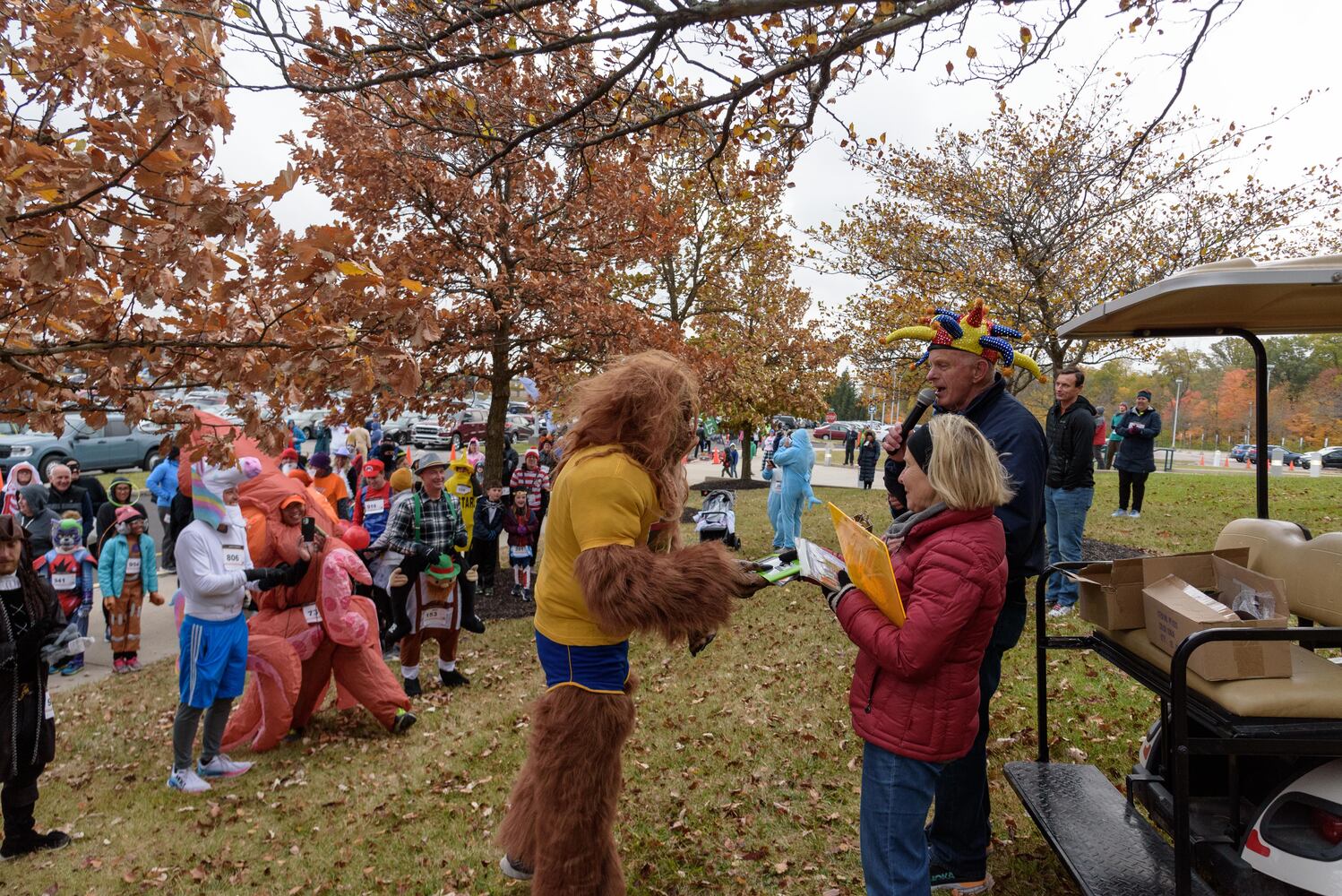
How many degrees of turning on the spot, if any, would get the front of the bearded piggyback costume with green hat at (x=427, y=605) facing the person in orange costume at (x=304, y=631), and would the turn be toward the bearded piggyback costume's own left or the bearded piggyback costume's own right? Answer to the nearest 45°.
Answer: approximately 45° to the bearded piggyback costume's own right

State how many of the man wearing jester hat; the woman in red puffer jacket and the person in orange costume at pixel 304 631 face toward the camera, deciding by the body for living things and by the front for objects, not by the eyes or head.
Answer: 1

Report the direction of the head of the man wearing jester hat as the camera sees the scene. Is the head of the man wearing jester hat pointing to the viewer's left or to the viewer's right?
to the viewer's left

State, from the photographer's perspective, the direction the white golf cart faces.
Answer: facing away from the viewer and to the right of the viewer

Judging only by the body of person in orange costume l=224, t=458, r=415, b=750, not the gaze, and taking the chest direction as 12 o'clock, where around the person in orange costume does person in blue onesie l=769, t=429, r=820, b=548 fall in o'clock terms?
The person in blue onesie is roughly at 8 o'clock from the person in orange costume.

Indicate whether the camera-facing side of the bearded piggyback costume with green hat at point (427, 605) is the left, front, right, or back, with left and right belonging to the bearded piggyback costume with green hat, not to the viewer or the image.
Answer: front

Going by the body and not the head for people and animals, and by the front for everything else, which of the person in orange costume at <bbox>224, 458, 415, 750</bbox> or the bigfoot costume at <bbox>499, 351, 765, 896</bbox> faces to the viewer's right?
the bigfoot costume

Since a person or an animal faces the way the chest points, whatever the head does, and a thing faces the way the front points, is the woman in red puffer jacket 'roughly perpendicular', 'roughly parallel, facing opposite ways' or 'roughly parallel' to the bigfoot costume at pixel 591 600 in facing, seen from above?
roughly parallel, facing opposite ways

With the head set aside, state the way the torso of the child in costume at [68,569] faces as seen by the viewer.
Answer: toward the camera

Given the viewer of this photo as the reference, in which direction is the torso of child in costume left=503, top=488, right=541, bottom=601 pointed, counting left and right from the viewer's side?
facing the viewer

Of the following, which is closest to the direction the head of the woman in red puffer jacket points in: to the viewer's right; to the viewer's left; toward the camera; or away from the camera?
to the viewer's left

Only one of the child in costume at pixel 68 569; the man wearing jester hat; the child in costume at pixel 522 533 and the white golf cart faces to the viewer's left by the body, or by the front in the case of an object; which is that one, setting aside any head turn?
the man wearing jester hat

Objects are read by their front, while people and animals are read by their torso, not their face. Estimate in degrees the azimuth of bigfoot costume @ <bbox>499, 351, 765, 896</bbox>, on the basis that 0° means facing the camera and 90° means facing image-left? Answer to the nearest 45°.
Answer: approximately 270°

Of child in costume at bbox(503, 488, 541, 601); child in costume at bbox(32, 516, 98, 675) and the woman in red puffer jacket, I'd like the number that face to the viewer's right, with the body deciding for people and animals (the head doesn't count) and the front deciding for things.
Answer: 0

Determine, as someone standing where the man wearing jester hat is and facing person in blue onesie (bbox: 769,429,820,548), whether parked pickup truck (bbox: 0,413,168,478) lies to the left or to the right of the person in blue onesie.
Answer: left

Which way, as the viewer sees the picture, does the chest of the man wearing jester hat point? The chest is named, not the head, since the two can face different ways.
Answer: to the viewer's left

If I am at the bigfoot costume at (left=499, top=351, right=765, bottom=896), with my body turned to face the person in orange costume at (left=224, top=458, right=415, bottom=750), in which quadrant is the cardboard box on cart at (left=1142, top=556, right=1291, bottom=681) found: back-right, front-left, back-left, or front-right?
back-right
